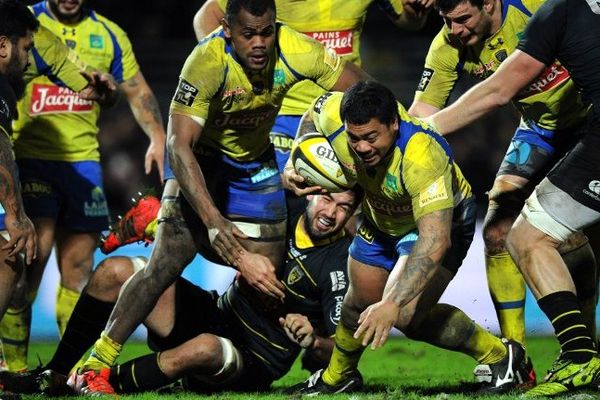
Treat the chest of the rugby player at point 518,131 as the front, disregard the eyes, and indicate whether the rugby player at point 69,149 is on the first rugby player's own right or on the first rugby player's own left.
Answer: on the first rugby player's own right

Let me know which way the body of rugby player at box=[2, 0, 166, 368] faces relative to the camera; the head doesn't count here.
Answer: toward the camera

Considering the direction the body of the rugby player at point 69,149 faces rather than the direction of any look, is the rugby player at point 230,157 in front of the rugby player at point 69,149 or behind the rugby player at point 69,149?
in front

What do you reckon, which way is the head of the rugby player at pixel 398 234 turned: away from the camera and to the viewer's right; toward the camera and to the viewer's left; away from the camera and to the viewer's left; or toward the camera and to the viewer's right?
toward the camera and to the viewer's left

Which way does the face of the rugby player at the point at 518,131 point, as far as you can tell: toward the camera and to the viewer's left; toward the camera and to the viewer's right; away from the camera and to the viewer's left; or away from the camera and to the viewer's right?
toward the camera and to the viewer's left

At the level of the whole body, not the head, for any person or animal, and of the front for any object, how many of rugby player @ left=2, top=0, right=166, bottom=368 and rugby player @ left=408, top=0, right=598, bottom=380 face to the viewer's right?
0

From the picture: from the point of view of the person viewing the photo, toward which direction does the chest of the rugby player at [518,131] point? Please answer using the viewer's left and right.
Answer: facing the viewer and to the left of the viewer

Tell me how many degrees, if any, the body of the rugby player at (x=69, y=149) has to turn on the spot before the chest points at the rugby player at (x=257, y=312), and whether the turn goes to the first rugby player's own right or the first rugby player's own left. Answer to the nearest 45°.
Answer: approximately 45° to the first rugby player's own left

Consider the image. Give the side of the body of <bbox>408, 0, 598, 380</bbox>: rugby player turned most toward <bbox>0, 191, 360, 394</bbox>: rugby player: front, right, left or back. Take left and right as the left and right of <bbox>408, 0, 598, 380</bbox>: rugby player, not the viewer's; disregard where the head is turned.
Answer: front
